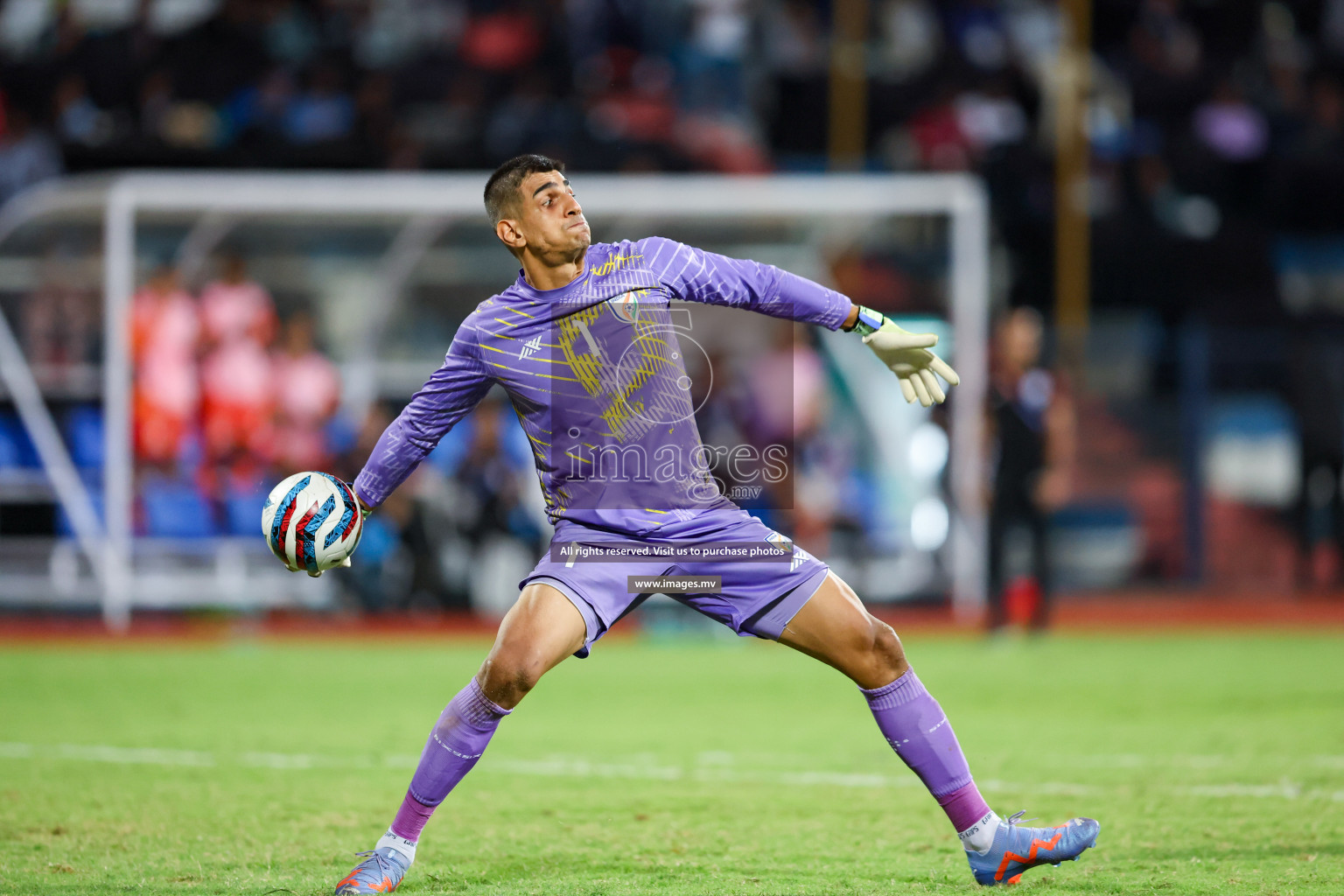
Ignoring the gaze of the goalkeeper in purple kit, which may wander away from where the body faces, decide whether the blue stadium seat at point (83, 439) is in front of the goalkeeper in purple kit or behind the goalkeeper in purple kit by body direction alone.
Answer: behind

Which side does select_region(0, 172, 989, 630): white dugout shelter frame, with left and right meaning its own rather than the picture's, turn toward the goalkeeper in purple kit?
front

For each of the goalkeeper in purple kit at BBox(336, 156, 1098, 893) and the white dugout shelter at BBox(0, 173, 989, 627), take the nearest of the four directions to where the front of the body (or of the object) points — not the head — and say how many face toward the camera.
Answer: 2

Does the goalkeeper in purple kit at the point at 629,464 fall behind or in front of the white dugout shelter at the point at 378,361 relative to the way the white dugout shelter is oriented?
in front

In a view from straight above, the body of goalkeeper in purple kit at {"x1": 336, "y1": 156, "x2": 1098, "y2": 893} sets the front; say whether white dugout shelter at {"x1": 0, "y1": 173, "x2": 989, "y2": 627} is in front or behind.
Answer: behind

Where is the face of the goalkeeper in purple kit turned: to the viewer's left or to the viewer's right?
to the viewer's right

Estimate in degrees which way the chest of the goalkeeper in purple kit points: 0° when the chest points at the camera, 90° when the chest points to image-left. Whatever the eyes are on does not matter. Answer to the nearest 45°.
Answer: approximately 0°
